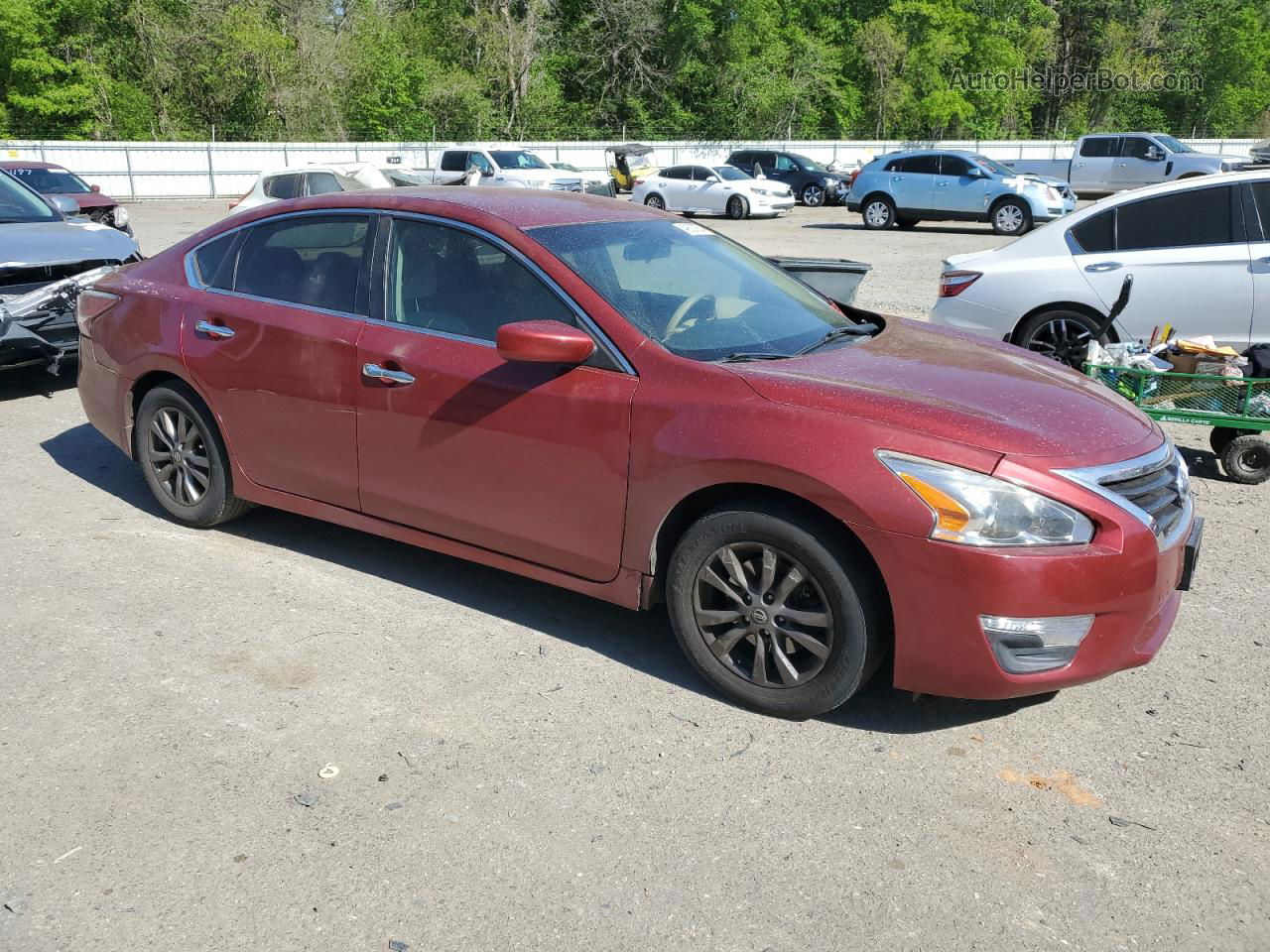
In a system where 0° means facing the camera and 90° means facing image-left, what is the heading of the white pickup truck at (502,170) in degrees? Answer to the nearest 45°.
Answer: approximately 315°

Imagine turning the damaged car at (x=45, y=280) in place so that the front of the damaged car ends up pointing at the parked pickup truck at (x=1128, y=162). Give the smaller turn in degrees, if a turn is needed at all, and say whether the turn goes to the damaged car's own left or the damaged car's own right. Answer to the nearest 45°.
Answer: approximately 90° to the damaged car's own left

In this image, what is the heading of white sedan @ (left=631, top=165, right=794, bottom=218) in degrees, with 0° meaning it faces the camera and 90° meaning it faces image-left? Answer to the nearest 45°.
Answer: approximately 315°

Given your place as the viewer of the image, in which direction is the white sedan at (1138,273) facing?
facing to the right of the viewer

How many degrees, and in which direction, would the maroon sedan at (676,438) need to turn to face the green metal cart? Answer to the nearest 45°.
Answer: approximately 90° to its left

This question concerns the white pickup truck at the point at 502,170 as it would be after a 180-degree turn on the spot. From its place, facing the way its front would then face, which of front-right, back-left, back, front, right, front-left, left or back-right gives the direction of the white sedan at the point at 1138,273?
back-left

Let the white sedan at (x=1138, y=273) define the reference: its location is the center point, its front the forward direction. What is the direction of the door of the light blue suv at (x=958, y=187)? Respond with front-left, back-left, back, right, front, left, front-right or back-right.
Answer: left

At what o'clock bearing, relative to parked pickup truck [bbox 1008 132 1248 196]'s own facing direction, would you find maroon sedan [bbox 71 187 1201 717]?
The maroon sedan is roughly at 3 o'clock from the parked pickup truck.

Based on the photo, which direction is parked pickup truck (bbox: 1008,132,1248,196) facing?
to the viewer's right

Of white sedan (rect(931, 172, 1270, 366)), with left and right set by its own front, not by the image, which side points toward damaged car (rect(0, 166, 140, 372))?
back

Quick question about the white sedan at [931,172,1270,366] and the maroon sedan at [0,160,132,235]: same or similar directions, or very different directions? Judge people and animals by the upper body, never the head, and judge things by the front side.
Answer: same or similar directions
